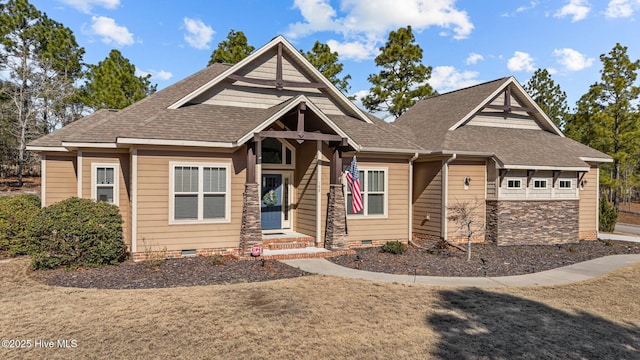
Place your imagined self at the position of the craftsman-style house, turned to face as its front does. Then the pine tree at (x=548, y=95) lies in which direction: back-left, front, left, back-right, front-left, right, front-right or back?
back-left

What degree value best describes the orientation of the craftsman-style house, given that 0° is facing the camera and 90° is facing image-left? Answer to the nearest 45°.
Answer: approximately 0°

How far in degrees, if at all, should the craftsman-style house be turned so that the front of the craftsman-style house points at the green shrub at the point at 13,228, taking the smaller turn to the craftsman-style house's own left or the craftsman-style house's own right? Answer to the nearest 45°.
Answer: approximately 90° to the craftsman-style house's own right

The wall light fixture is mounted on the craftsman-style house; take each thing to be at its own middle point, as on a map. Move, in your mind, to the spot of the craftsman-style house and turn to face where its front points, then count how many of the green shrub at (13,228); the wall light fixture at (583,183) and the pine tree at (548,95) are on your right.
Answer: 1

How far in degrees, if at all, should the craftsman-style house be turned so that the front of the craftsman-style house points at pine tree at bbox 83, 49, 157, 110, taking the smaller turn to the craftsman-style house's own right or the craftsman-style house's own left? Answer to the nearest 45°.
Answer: approximately 135° to the craftsman-style house's own right

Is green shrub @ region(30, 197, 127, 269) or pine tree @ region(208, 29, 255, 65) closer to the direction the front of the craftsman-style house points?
the green shrub

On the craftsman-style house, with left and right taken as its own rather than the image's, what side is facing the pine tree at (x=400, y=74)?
back

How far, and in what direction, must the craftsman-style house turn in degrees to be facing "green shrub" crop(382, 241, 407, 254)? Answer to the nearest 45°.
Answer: approximately 90° to its left

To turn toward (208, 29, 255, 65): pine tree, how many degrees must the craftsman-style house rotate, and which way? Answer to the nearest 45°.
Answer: approximately 180°

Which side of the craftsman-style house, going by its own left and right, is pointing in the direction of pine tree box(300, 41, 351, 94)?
back
